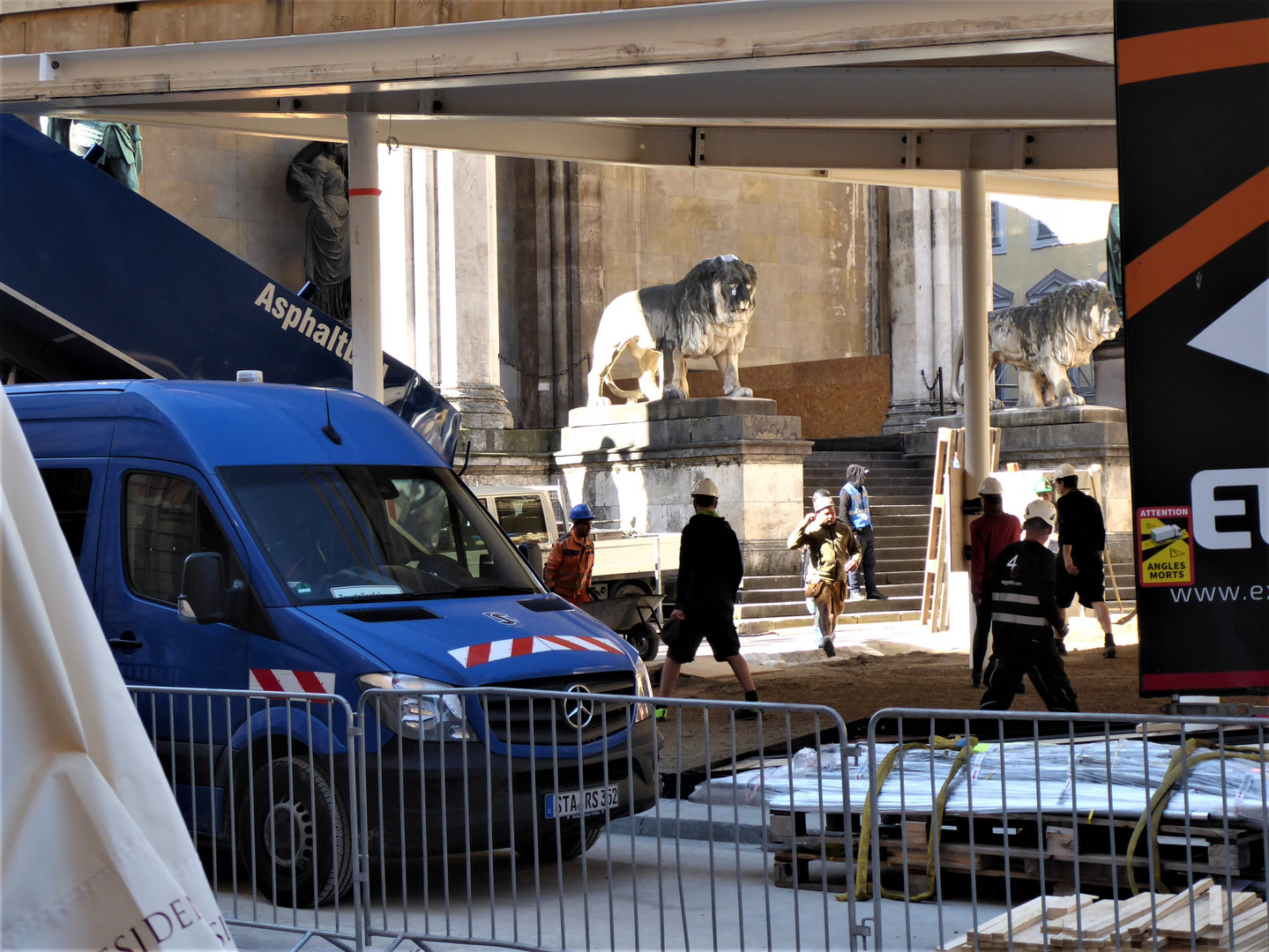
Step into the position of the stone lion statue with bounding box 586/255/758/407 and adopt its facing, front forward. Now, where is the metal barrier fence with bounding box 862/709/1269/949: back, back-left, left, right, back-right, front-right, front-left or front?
front-right

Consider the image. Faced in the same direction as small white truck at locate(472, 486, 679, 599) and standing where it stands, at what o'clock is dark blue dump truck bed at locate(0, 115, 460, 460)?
The dark blue dump truck bed is roughly at 10 o'clock from the small white truck.

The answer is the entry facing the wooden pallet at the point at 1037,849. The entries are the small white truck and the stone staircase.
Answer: the stone staircase

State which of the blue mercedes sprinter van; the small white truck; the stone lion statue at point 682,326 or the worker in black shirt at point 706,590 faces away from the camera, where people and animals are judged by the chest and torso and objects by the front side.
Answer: the worker in black shirt

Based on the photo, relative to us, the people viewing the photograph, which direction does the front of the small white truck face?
facing to the left of the viewer

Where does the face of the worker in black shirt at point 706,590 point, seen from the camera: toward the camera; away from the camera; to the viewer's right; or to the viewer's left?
away from the camera

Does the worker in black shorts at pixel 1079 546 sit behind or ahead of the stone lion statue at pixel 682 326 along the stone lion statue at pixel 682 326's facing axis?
ahead

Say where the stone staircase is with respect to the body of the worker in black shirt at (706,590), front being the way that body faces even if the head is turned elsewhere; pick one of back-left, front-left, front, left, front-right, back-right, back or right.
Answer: front

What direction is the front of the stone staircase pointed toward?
toward the camera

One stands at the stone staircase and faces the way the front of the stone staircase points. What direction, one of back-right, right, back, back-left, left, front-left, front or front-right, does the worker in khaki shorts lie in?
front

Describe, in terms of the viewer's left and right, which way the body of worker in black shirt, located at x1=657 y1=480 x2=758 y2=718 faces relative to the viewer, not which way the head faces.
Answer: facing away from the viewer

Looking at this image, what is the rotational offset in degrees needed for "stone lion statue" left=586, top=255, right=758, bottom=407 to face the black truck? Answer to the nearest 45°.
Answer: approximately 45° to its right

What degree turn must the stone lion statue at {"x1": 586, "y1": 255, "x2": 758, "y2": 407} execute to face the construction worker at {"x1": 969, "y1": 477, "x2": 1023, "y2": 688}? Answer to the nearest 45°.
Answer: approximately 45° to its right

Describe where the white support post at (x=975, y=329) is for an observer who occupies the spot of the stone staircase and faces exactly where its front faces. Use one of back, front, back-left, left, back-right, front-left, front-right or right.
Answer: front

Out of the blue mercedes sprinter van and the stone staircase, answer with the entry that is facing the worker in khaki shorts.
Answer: the stone staircase
